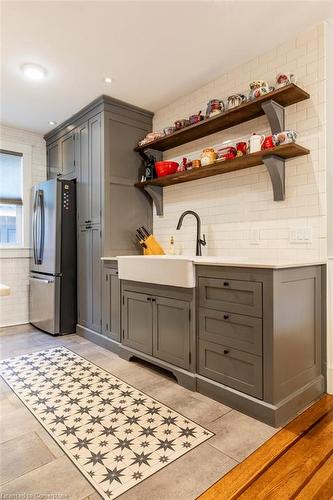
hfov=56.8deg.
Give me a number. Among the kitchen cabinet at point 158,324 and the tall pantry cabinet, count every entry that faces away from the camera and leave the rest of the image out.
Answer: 0

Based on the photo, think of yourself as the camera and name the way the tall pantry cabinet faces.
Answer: facing the viewer and to the left of the viewer

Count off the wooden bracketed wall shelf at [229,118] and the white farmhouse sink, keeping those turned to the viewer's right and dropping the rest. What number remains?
0

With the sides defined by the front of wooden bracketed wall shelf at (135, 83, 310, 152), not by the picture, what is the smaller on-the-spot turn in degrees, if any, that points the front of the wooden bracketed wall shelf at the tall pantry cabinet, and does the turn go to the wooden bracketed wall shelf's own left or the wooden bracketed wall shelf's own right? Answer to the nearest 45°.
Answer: approximately 90° to the wooden bracketed wall shelf's own right

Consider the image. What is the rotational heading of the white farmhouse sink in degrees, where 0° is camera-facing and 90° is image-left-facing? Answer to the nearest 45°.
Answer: approximately 45°

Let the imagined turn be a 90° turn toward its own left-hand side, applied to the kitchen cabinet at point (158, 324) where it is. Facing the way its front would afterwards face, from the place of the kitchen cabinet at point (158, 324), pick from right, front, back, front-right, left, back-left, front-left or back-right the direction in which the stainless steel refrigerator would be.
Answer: back

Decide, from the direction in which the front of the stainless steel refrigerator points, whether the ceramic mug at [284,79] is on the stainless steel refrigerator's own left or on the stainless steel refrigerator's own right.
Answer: on the stainless steel refrigerator's own left

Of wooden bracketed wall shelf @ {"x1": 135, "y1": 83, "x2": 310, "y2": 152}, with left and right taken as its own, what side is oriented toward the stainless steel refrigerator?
right

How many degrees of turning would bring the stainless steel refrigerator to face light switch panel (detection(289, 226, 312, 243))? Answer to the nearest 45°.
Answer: approximately 90° to its left

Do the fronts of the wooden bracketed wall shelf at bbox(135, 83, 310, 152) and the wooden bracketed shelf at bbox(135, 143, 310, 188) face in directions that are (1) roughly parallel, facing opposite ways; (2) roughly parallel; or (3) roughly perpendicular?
roughly parallel
